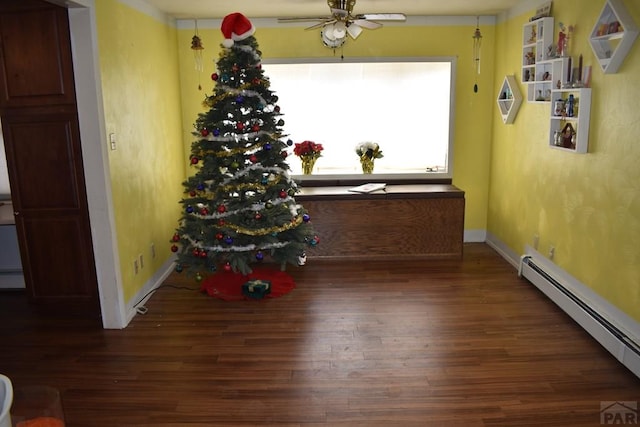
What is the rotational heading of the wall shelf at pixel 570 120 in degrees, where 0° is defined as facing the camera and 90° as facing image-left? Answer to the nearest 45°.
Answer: approximately 45°

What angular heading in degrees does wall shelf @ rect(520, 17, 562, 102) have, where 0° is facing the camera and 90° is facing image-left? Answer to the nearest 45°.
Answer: approximately 45°

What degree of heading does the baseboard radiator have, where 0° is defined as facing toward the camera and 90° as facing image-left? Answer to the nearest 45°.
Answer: approximately 45°

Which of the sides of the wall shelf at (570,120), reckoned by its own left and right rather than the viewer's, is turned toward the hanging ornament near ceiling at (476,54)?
right

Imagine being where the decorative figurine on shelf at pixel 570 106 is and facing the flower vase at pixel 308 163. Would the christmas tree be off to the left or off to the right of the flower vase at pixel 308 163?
left

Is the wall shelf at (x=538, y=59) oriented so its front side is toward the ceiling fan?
yes
